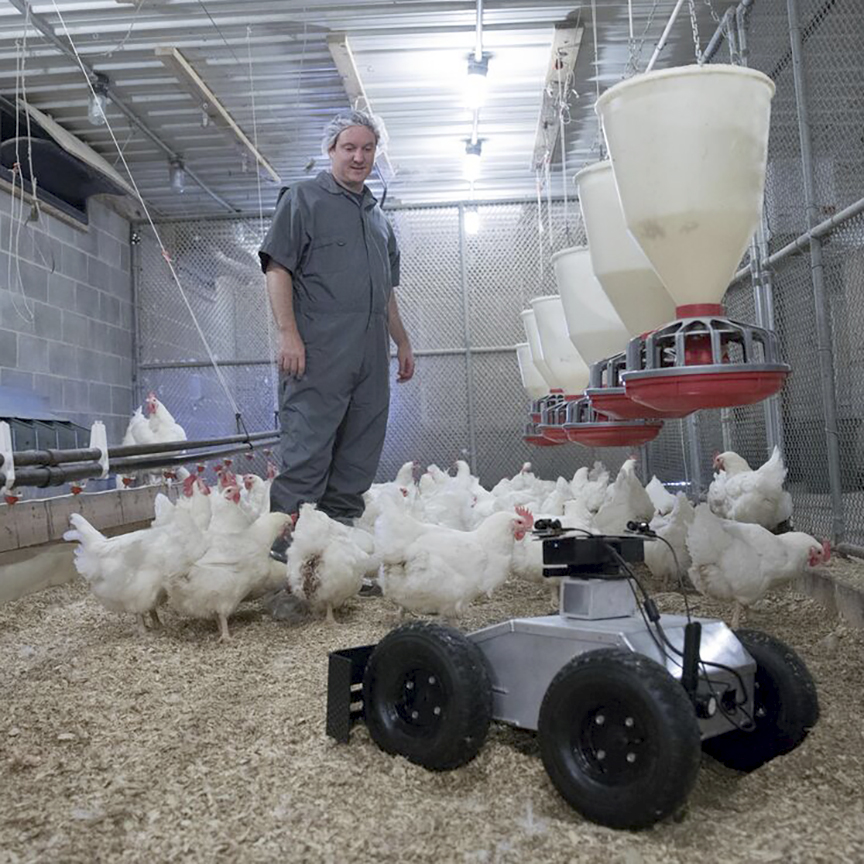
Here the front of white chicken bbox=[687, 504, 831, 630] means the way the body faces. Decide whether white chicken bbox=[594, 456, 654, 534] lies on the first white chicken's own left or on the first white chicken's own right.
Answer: on the first white chicken's own left

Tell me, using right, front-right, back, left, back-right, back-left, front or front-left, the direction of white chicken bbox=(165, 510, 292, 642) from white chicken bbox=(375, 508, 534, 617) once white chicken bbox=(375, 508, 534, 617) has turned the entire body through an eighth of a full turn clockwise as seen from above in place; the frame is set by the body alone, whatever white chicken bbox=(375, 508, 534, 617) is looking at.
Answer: back-right

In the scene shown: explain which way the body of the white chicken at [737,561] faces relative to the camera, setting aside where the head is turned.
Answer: to the viewer's right

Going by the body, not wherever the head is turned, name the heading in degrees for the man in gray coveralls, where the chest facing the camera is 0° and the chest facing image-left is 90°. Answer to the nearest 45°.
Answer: approximately 315°

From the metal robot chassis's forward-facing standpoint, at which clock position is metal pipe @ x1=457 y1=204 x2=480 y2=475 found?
The metal pipe is roughly at 1 o'clock from the metal robot chassis.

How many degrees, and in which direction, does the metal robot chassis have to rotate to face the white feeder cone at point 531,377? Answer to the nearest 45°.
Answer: approximately 45° to its right

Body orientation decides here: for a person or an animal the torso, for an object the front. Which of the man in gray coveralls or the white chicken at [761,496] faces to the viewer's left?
the white chicken

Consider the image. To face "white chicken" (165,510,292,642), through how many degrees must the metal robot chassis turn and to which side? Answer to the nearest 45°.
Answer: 0° — it already faces it

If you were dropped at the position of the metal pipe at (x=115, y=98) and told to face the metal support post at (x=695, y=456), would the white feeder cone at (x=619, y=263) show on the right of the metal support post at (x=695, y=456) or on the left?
right
